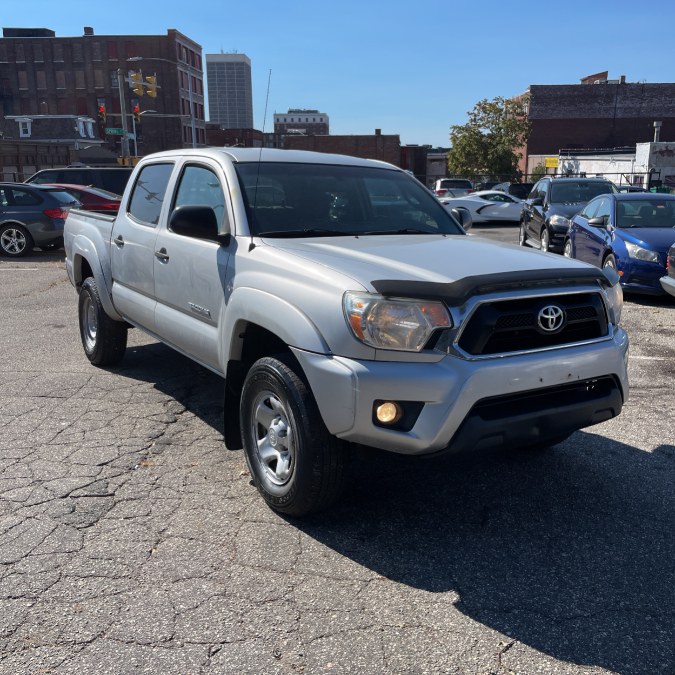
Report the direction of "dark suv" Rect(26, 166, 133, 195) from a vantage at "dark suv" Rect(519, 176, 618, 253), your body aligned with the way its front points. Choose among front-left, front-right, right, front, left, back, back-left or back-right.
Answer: back-right

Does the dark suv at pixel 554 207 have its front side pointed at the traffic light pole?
no

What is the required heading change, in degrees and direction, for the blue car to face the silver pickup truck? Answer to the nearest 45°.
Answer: approximately 45° to its right

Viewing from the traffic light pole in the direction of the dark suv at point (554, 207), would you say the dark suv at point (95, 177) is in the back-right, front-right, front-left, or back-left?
front-right

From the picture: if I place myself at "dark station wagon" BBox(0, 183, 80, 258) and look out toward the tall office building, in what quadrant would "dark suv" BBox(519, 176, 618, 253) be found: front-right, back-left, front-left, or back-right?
front-right

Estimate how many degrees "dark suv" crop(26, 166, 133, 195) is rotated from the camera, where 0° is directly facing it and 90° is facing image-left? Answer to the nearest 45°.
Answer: approximately 90°

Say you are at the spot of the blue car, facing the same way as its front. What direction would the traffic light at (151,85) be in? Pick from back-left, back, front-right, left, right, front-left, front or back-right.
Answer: back

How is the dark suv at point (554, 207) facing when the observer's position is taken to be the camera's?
facing the viewer and to the right of the viewer

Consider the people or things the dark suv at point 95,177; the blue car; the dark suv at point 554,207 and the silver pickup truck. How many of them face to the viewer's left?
1

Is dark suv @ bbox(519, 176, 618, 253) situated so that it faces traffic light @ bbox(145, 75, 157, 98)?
no

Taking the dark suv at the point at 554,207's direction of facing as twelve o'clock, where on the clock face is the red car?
The red car is roughly at 4 o'clock from the dark suv.

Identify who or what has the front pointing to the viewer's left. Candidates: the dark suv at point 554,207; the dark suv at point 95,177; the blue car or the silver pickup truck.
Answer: the dark suv at point 95,177

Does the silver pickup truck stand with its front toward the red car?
no

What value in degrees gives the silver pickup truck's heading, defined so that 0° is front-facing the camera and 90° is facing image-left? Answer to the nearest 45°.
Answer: approximately 315°

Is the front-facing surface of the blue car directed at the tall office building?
no
